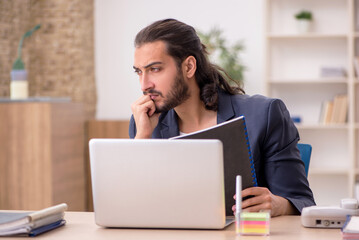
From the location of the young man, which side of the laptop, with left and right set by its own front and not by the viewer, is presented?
front

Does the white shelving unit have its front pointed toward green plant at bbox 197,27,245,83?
no

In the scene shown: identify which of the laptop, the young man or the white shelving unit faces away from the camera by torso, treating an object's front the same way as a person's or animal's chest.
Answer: the laptop

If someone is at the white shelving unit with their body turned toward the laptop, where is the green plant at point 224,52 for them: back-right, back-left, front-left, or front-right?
front-right

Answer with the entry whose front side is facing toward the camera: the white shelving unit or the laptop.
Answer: the white shelving unit

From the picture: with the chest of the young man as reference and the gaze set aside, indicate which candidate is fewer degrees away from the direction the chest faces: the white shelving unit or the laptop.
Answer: the laptop

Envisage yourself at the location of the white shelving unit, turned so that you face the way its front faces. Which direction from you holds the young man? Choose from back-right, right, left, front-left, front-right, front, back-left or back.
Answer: front

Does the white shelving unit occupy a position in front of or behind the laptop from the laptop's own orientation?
in front

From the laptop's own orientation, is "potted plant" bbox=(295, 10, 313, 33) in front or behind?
in front

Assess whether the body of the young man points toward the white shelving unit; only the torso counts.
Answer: no

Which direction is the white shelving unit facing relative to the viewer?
toward the camera

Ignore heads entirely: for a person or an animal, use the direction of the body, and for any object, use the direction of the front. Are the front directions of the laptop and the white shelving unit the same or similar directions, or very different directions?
very different directions

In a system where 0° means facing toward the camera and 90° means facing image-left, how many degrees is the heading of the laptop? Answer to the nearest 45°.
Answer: approximately 180°

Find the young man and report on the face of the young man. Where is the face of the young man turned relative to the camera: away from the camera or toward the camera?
toward the camera

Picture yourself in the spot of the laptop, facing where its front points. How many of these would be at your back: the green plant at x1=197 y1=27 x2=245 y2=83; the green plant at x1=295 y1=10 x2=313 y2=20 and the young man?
0

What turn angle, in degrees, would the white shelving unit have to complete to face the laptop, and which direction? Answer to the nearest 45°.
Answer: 0° — it already faces it

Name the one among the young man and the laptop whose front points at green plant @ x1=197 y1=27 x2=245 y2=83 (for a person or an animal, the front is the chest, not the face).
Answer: the laptop

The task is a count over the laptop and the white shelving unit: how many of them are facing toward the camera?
1

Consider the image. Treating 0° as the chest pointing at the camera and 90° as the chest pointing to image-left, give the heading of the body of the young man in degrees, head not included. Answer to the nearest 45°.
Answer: approximately 45°
